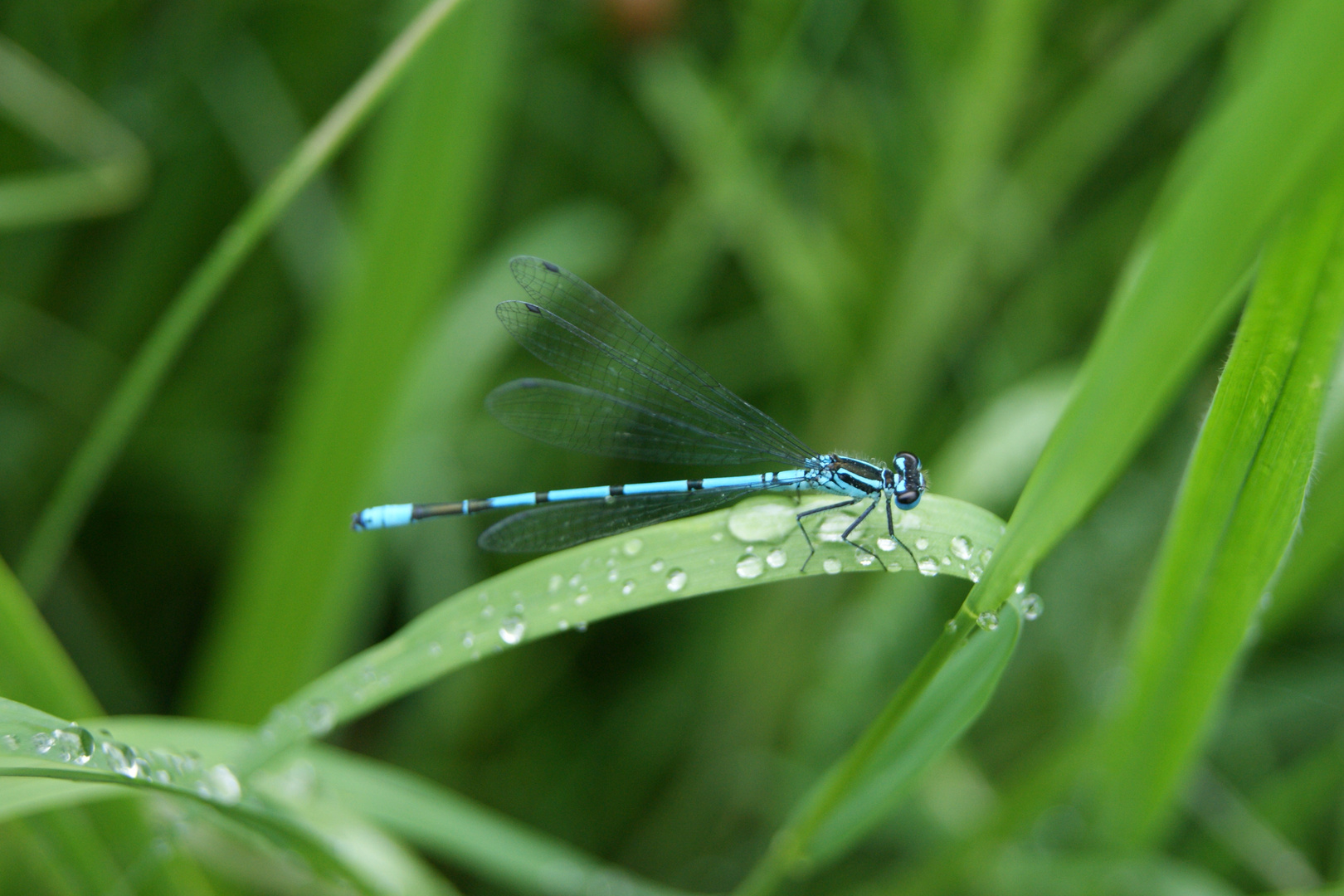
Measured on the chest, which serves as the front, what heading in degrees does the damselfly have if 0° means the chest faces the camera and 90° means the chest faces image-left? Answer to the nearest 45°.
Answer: approximately 270°

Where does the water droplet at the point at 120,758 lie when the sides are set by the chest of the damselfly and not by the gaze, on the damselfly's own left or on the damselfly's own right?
on the damselfly's own right
